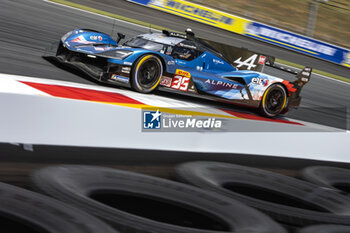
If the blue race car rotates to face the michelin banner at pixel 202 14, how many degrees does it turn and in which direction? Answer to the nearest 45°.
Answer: approximately 135° to its right

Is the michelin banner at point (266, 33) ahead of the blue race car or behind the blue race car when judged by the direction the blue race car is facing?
behind
